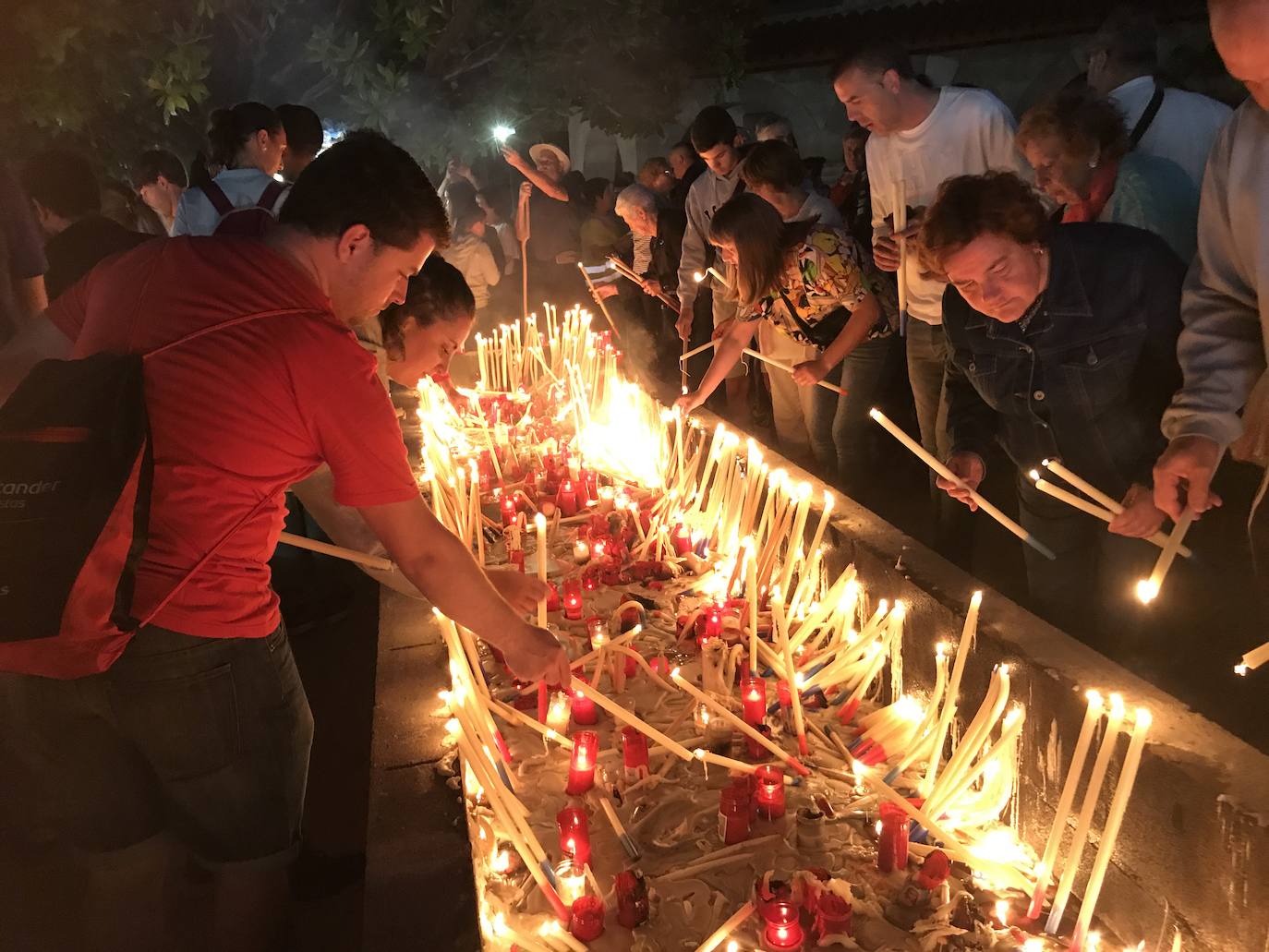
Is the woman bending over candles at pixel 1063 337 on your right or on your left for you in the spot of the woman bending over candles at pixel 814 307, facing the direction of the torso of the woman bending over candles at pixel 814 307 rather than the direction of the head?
on your left

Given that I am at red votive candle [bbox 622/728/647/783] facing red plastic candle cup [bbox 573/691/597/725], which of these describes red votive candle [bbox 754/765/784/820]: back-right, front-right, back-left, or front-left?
back-right

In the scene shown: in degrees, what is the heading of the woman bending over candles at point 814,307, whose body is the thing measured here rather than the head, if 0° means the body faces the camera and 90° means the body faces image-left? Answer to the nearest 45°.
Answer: approximately 45°

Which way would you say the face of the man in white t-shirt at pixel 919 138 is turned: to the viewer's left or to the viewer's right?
to the viewer's left

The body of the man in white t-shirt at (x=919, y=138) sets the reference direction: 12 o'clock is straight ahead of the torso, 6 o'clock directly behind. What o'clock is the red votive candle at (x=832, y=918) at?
The red votive candle is roughly at 10 o'clock from the man in white t-shirt.
